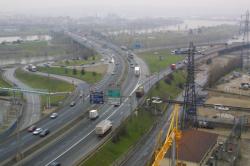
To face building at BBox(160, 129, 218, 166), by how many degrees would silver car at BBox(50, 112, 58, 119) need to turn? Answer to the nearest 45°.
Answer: approximately 90° to its left

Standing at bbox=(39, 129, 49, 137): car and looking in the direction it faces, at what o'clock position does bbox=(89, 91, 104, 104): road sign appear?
The road sign is roughly at 7 o'clock from the car.

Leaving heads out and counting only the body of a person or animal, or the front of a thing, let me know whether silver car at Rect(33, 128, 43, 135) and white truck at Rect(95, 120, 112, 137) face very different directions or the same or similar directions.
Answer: very different directions

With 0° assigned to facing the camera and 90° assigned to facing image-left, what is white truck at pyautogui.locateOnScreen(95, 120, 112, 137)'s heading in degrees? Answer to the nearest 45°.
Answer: approximately 225°

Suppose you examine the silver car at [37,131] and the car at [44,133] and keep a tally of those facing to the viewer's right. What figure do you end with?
0

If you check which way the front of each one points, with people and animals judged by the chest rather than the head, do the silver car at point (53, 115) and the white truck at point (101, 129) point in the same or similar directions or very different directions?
very different directions

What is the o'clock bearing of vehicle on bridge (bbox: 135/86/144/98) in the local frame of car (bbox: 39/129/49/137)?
The vehicle on bridge is roughly at 6 o'clock from the car.

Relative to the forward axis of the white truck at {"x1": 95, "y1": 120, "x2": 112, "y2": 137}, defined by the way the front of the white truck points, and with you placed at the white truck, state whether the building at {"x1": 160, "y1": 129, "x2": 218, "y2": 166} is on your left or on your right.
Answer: on your right

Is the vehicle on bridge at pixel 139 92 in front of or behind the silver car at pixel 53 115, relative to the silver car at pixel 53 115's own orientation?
behind

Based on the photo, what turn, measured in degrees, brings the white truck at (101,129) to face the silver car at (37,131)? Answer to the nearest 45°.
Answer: approximately 135° to its left

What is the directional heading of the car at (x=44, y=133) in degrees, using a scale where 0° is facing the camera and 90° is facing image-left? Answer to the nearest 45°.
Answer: approximately 45°

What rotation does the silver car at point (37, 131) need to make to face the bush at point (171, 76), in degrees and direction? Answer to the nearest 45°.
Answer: approximately 180°

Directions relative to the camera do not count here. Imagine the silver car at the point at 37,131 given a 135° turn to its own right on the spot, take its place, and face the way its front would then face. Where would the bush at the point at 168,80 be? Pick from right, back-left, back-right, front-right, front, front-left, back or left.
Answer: front-right

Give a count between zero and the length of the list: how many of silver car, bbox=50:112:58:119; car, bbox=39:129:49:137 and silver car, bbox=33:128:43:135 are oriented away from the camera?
0

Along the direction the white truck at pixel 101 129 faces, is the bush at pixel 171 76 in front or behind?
in front
